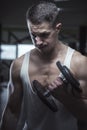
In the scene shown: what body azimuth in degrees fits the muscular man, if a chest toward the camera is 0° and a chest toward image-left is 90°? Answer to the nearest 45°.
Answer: approximately 0°
